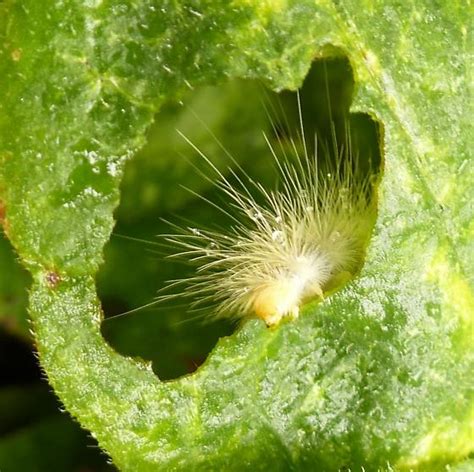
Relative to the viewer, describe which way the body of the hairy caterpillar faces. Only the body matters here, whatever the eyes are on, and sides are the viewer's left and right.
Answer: facing the viewer and to the left of the viewer
